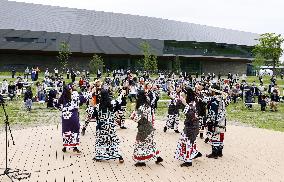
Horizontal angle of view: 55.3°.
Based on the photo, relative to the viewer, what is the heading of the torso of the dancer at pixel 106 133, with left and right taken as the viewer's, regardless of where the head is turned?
facing away from the viewer

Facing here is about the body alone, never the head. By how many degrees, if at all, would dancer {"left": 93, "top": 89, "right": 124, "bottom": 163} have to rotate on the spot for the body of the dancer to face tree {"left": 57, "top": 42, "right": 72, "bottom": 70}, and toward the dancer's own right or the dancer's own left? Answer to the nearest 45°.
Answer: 0° — they already face it

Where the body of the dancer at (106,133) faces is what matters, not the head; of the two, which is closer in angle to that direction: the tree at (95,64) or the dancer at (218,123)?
the tree

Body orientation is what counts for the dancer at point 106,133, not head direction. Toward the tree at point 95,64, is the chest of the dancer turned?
yes

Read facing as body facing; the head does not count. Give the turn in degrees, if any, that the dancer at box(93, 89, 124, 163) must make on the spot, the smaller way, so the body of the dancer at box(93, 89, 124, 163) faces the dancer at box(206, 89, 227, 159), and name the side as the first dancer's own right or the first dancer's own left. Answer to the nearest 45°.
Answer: approximately 90° to the first dancer's own right

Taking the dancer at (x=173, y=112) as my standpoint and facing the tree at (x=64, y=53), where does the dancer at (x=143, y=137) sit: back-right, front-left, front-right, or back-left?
back-left

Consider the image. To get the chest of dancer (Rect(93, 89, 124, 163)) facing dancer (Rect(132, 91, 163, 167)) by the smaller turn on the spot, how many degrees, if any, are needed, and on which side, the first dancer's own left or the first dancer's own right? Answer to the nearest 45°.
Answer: approximately 90° to the first dancer's own right

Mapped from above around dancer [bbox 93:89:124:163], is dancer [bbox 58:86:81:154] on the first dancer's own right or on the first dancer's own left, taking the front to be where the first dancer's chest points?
on the first dancer's own left
